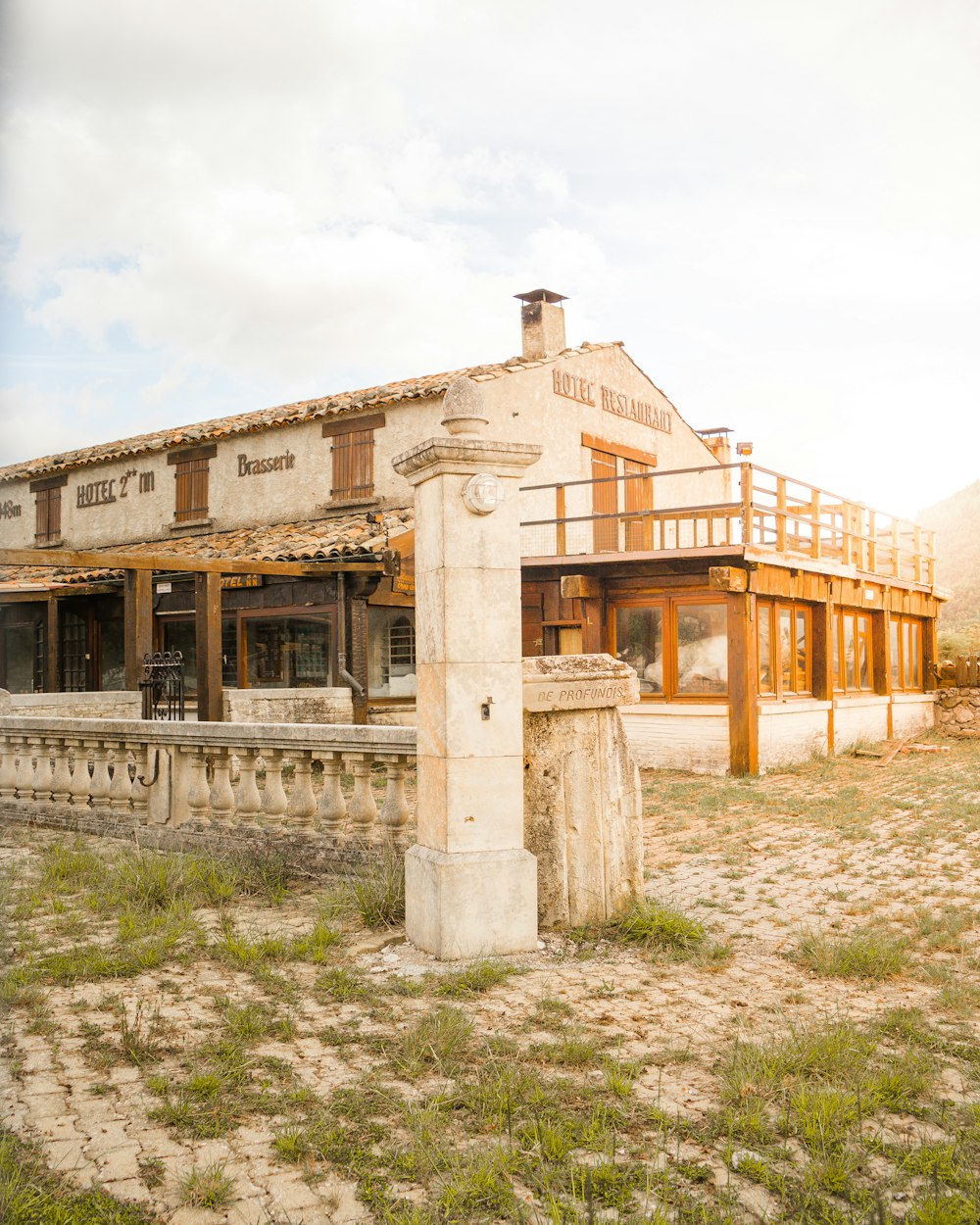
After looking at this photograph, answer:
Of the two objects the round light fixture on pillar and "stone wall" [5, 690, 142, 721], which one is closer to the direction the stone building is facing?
the stone wall

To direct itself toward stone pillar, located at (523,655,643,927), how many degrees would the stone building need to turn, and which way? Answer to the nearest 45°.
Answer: approximately 45° to its left

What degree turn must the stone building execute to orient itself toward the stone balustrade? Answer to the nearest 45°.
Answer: approximately 45° to its left

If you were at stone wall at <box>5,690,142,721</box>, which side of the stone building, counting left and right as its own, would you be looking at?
front

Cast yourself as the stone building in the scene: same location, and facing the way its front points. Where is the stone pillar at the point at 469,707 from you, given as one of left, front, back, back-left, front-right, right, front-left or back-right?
front-left

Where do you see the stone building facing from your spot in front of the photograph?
facing the viewer and to the left of the viewer
